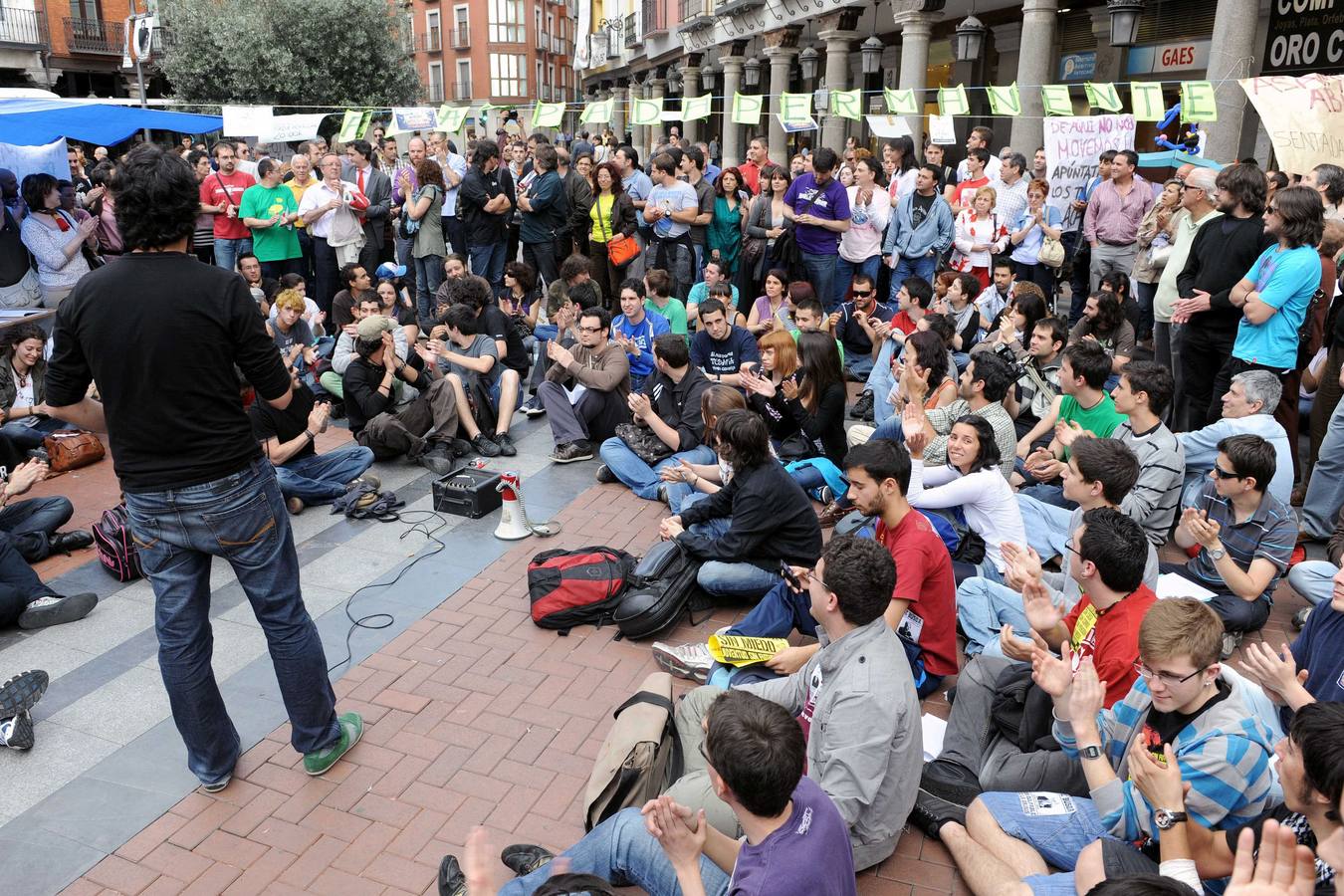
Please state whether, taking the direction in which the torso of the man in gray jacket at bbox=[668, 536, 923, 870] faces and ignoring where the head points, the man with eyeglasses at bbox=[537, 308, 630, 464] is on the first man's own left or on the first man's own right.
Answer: on the first man's own right

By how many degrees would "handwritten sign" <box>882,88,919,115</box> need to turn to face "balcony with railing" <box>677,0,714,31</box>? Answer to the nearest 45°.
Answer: approximately 180°

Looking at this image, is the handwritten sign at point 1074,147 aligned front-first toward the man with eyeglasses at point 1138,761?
yes

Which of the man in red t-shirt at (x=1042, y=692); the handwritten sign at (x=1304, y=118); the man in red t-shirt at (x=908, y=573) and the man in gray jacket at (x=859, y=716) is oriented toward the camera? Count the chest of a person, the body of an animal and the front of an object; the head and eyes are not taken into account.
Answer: the handwritten sign

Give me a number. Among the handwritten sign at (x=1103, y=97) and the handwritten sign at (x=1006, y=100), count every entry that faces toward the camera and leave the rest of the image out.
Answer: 2

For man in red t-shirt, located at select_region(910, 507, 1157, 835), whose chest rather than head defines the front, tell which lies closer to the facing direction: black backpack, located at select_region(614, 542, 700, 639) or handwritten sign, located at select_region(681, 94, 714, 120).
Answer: the black backpack

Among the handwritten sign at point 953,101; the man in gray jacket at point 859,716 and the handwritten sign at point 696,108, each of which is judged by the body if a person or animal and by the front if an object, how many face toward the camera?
2

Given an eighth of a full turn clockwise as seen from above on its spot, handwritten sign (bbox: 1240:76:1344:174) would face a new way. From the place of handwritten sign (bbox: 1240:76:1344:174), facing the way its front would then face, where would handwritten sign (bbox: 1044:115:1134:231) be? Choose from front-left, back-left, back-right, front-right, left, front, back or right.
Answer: right

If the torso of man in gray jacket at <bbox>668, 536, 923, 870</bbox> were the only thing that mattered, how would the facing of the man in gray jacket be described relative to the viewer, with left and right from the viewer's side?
facing to the left of the viewer

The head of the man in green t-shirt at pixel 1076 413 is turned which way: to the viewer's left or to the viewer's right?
to the viewer's left

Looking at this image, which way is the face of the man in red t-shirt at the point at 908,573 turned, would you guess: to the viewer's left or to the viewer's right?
to the viewer's left

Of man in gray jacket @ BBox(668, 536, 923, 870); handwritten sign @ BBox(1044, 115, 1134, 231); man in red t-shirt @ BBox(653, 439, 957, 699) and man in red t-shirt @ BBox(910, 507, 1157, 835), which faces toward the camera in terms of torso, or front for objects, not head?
the handwritten sign

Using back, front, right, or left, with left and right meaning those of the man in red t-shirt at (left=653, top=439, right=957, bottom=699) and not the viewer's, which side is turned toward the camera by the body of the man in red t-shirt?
left

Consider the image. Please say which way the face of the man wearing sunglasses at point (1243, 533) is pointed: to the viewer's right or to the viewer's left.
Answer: to the viewer's left
